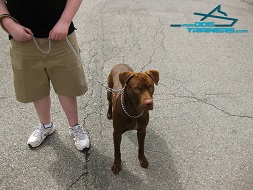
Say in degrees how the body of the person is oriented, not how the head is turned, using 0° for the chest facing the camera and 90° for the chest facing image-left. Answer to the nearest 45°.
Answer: approximately 0°

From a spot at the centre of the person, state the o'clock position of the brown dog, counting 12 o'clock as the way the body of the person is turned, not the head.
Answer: The brown dog is roughly at 10 o'clock from the person.
